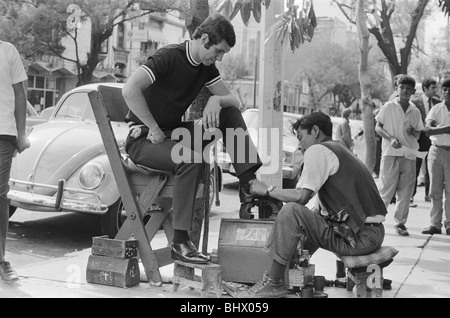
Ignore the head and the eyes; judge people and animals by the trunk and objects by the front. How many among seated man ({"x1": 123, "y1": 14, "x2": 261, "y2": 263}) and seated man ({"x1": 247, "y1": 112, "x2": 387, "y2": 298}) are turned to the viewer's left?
1

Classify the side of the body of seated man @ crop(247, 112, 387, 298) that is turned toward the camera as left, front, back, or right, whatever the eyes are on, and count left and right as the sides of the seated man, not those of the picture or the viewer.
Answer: left

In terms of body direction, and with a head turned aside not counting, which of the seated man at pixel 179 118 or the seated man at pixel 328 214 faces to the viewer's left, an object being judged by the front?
the seated man at pixel 328 214

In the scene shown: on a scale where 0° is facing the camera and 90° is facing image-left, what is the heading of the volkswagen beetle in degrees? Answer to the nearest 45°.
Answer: approximately 45°

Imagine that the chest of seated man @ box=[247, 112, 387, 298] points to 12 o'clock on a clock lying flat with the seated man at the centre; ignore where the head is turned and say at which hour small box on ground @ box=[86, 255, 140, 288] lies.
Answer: The small box on ground is roughly at 12 o'clock from the seated man.

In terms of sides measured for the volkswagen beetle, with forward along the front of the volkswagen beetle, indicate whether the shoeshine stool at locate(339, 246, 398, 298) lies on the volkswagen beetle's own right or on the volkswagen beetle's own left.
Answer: on the volkswagen beetle's own left

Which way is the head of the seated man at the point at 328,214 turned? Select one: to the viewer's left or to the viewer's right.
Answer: to the viewer's left
